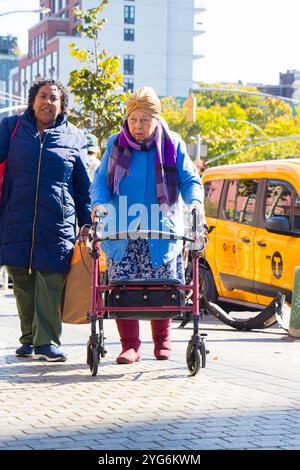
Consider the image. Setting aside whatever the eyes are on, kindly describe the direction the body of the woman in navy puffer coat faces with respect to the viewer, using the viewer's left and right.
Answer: facing the viewer

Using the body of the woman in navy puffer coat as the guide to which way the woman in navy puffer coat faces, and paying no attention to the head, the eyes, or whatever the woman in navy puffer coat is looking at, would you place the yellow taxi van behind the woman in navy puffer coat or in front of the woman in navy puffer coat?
behind

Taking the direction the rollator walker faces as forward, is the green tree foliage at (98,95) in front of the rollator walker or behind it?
behind

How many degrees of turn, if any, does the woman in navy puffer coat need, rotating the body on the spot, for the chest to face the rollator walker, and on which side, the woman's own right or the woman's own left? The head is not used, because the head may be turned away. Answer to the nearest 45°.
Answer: approximately 45° to the woman's own left

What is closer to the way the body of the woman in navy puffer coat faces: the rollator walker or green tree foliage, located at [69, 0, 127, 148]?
the rollator walker

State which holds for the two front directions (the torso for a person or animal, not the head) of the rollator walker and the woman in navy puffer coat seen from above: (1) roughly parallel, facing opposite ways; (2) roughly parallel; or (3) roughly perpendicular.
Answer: roughly parallel

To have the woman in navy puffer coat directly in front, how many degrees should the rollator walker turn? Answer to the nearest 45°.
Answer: approximately 135° to its right

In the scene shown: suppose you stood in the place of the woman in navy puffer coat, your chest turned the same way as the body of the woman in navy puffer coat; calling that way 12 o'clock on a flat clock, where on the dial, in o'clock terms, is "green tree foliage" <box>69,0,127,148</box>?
The green tree foliage is roughly at 6 o'clock from the woman in navy puffer coat.

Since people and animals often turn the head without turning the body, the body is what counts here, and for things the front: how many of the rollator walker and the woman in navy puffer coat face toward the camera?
2

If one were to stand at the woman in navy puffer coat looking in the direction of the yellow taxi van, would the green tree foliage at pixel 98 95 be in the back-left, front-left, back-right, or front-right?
front-left
